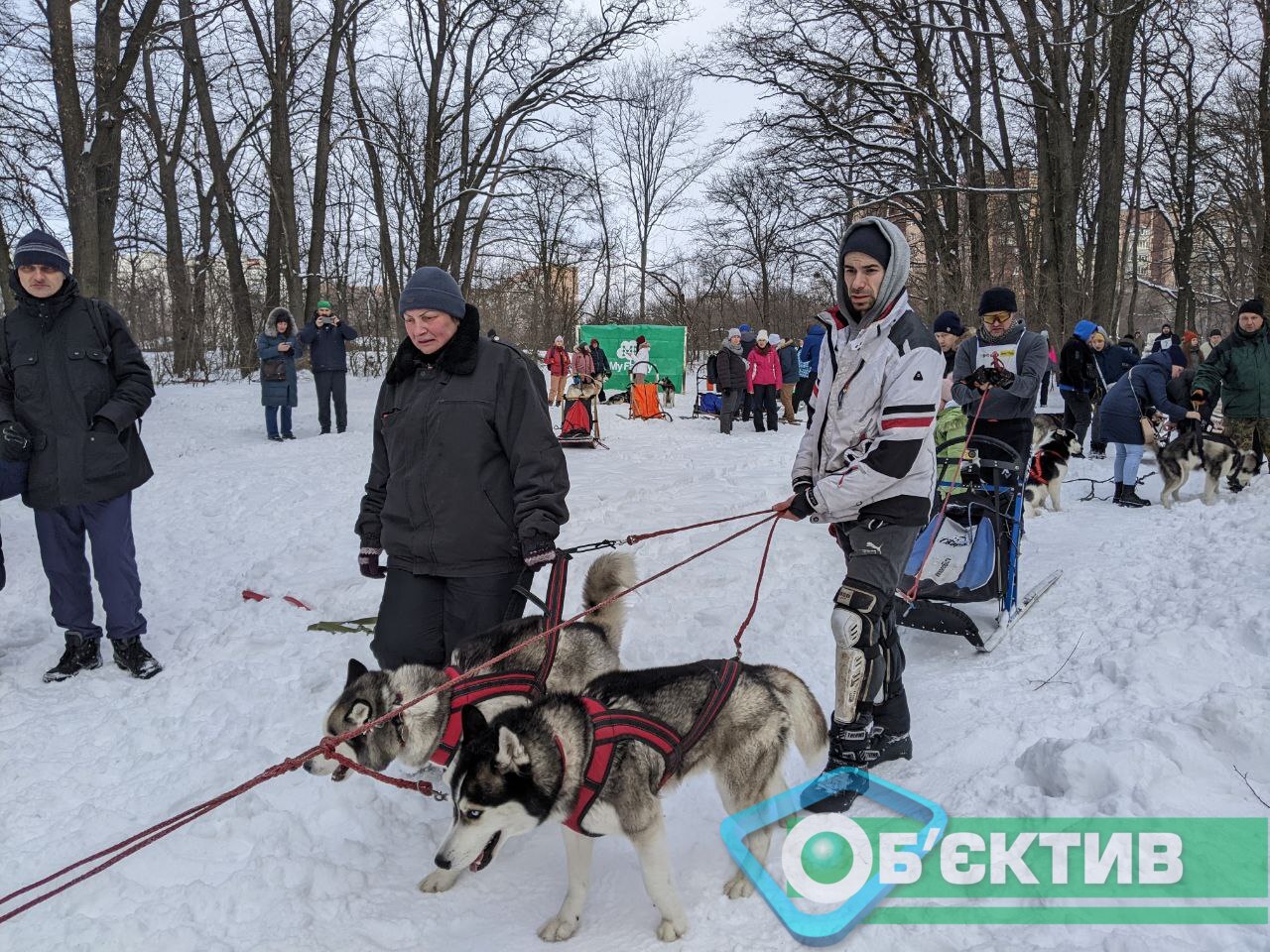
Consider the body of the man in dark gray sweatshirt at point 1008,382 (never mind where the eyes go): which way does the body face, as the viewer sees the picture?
toward the camera

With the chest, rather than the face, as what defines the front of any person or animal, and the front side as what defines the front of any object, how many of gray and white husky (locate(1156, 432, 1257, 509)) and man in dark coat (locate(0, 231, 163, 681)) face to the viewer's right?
1

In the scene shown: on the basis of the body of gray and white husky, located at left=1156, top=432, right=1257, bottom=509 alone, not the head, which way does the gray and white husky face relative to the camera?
to the viewer's right

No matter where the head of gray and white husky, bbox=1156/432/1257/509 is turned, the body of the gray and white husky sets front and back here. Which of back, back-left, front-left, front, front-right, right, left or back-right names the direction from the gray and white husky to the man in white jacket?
right

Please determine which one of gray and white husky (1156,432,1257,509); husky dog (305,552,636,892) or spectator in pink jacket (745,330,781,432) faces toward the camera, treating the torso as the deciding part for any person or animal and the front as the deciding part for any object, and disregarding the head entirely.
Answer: the spectator in pink jacket

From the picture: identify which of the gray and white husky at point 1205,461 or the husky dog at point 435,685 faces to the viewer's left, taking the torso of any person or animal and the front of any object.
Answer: the husky dog

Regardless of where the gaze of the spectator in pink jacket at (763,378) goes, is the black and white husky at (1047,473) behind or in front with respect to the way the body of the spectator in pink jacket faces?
in front

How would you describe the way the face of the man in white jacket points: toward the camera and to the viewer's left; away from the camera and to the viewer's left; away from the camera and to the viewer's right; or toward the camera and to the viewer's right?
toward the camera and to the viewer's left

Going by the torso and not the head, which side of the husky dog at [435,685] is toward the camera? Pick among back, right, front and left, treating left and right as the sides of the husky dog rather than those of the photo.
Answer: left

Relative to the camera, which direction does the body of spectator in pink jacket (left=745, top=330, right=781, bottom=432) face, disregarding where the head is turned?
toward the camera

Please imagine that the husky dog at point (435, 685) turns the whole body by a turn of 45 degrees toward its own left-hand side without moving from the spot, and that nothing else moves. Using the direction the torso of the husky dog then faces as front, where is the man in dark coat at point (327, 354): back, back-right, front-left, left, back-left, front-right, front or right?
back-right

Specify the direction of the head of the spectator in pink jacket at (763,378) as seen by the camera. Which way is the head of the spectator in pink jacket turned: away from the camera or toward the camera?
toward the camera

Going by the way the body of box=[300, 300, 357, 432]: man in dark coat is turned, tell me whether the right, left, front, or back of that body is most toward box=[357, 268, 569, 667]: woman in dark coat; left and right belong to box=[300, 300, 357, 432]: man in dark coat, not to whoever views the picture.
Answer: front

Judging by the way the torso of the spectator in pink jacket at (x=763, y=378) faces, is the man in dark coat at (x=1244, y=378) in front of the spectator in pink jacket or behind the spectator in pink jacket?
in front
